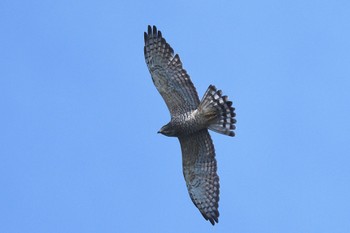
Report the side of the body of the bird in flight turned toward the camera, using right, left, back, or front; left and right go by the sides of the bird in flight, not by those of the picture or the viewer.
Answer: left
